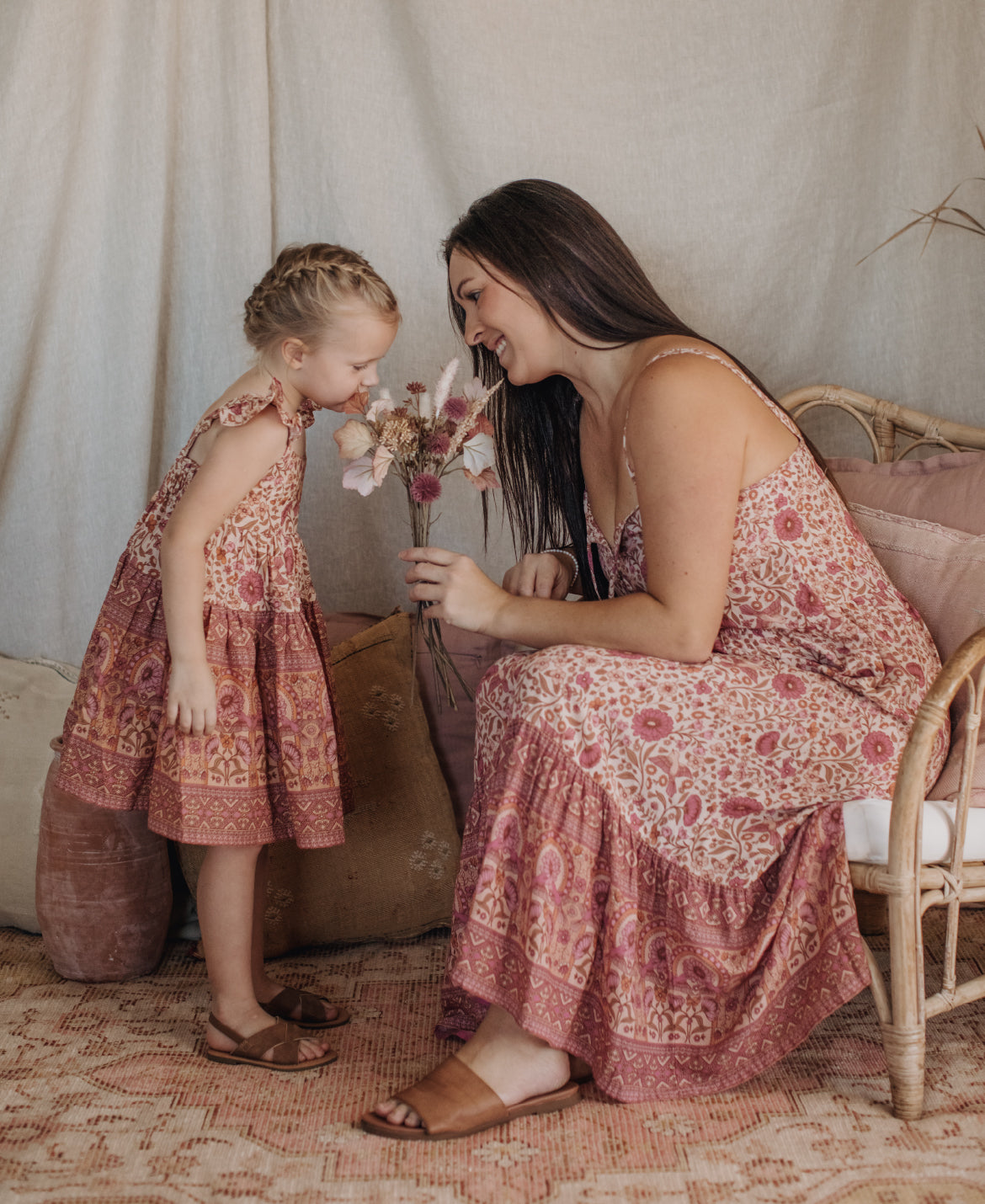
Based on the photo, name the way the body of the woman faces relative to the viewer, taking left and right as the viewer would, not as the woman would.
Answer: facing to the left of the viewer

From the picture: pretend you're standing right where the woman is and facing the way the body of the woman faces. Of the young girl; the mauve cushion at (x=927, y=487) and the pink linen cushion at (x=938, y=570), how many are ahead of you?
1

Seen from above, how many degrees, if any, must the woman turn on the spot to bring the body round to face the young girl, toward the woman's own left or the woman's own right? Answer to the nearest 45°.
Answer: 0° — they already face them

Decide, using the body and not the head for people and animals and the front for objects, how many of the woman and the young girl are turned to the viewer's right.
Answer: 1

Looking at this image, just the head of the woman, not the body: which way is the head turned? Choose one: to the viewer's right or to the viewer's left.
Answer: to the viewer's left

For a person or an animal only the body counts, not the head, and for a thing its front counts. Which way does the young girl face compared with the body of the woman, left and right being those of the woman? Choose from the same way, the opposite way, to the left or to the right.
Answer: the opposite way

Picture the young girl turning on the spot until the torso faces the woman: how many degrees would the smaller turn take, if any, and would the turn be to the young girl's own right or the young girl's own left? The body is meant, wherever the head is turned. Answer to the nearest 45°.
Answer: approximately 45° to the young girl's own right

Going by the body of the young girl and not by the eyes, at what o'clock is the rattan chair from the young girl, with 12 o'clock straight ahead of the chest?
The rattan chair is roughly at 1 o'clock from the young girl.

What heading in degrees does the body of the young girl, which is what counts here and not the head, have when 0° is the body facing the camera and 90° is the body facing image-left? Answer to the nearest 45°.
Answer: approximately 270°

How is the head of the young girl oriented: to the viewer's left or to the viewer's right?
to the viewer's right

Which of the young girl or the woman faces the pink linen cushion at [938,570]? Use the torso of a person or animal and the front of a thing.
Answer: the young girl

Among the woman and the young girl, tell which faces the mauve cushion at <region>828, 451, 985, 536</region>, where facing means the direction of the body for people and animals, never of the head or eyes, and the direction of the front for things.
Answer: the young girl
